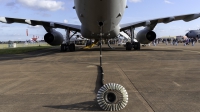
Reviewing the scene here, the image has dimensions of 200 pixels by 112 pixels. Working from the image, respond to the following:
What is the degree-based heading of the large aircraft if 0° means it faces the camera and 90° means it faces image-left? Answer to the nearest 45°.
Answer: approximately 180°
